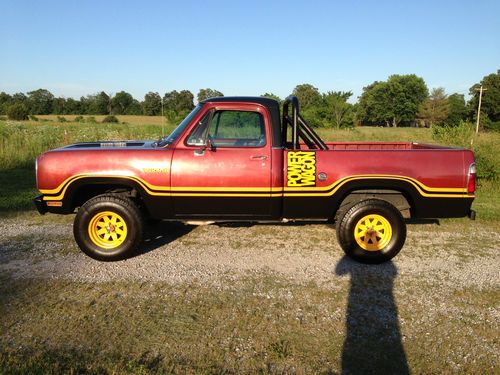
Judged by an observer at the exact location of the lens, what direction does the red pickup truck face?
facing to the left of the viewer

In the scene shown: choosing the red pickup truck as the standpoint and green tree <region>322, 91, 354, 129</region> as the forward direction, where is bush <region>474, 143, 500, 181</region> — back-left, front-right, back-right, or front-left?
front-right

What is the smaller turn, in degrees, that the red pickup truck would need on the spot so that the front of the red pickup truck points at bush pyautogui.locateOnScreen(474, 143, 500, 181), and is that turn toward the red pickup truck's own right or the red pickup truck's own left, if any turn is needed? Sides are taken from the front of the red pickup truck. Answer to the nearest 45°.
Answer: approximately 135° to the red pickup truck's own right

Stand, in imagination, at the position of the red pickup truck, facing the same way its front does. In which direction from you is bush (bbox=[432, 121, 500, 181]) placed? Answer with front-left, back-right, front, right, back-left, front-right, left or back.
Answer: back-right

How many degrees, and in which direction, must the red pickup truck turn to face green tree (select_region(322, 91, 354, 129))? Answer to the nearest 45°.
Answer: approximately 90° to its right
